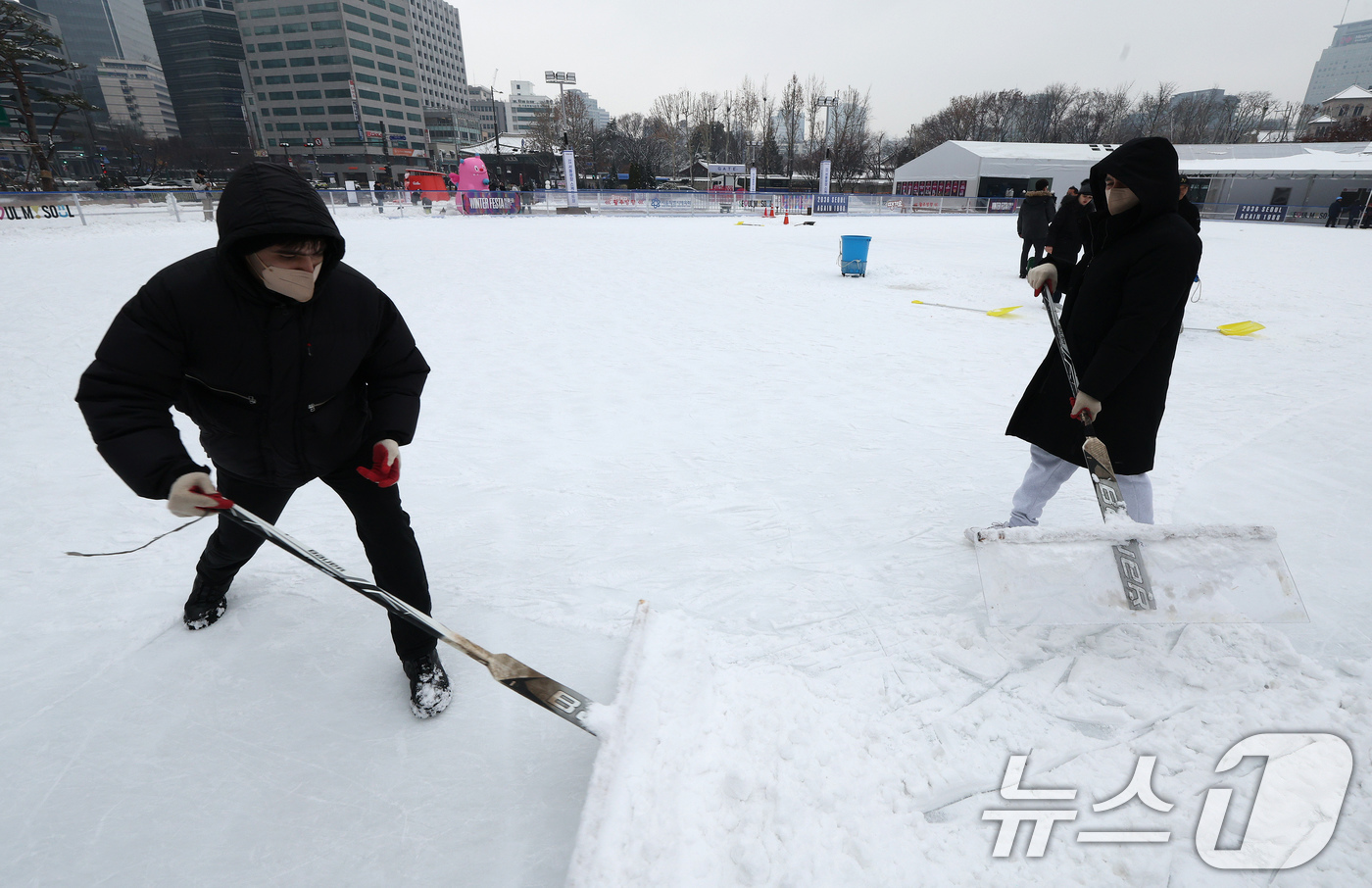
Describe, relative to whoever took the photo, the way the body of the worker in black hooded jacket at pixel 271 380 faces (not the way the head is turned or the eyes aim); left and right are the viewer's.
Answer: facing the viewer and to the right of the viewer

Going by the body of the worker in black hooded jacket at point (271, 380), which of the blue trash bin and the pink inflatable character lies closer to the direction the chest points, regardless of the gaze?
the blue trash bin

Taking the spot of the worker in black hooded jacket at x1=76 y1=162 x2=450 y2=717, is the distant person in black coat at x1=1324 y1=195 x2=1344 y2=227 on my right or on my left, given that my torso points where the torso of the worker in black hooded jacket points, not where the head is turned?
on my left

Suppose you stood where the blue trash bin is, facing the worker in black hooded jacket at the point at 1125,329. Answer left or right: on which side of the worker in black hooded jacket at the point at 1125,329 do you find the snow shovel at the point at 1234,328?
left

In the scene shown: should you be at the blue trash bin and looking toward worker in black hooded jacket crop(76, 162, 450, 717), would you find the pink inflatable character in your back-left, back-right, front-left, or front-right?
back-right

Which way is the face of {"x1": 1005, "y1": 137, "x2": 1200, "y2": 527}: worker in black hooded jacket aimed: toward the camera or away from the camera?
toward the camera

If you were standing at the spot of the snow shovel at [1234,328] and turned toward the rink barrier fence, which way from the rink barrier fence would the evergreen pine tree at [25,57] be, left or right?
left

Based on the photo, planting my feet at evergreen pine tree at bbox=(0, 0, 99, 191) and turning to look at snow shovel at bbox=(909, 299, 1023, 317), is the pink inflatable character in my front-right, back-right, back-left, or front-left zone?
front-left

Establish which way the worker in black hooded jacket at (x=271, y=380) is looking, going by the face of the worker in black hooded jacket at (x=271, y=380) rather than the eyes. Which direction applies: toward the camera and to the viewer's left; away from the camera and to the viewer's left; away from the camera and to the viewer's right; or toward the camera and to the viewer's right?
toward the camera and to the viewer's right
